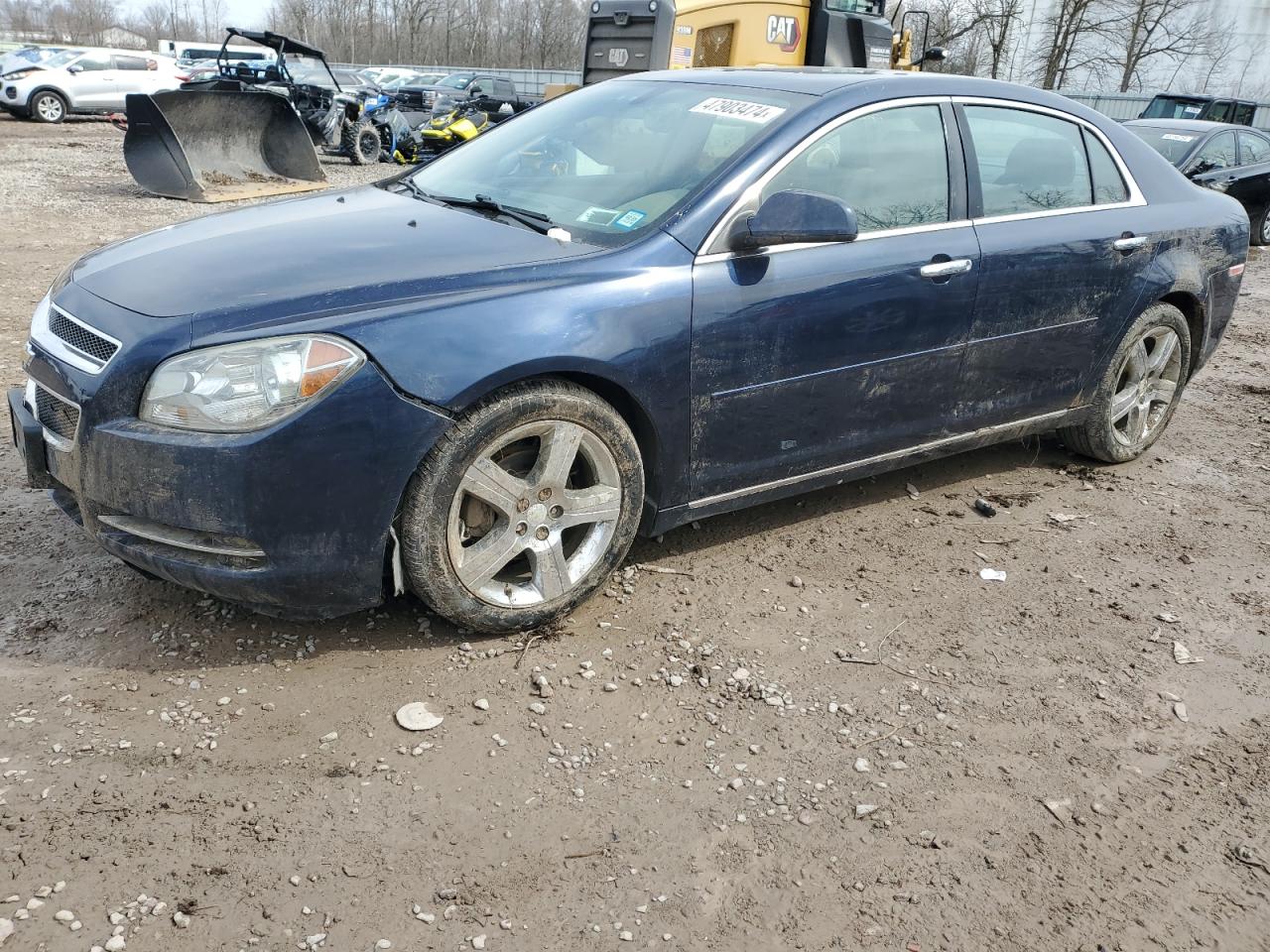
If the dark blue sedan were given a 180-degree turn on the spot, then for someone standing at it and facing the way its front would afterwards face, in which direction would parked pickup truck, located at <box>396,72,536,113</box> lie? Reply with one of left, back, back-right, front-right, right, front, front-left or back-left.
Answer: front-left

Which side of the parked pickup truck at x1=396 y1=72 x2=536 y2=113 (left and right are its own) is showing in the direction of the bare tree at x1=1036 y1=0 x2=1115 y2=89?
back

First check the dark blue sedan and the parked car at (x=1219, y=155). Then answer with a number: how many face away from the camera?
0

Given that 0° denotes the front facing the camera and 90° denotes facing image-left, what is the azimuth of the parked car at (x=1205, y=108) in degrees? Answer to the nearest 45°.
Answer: approximately 45°

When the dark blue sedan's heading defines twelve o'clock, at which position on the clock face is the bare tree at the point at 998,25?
The bare tree is roughly at 5 o'clock from the dark blue sedan.

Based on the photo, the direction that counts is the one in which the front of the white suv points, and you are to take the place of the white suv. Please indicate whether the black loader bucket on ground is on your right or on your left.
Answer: on your left

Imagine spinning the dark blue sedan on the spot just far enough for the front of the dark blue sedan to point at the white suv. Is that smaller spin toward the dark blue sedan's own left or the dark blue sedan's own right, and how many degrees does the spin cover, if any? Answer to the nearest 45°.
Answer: approximately 90° to the dark blue sedan's own right
